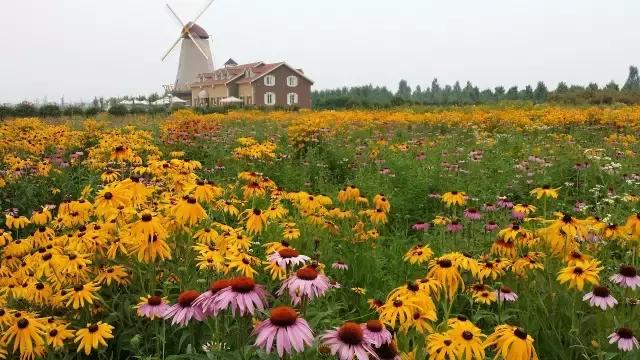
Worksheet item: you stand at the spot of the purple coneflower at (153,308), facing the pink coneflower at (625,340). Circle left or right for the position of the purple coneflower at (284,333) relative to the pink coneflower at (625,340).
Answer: right

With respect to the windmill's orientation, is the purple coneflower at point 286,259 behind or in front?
in front

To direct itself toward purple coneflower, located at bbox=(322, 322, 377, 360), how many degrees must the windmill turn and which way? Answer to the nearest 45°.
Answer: approximately 45° to its left

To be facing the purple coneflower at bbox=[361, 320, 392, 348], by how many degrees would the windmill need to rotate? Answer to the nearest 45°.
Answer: approximately 45° to its left

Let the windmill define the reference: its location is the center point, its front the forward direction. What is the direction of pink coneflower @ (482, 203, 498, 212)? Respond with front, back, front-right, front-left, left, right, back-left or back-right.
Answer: front-left

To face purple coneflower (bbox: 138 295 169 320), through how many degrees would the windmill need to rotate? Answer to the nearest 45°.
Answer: approximately 45° to its left

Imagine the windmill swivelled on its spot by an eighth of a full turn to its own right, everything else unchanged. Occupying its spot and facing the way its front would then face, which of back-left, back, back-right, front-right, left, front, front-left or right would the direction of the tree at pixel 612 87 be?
back-left

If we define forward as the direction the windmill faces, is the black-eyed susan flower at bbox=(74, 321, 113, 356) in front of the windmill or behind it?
in front

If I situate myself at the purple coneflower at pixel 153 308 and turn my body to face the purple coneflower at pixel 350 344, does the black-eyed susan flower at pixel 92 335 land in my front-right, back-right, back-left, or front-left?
back-right

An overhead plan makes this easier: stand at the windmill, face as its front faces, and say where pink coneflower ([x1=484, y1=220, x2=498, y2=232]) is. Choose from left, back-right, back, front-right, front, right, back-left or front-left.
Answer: front-left

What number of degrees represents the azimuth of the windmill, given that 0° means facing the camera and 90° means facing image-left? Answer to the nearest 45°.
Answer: approximately 45°

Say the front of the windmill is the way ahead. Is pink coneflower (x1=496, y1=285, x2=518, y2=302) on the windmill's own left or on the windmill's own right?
on the windmill's own left

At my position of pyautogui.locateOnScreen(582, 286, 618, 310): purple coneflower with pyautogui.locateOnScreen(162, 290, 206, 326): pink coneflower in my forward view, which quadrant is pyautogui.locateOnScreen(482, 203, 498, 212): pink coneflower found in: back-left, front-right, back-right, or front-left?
back-right

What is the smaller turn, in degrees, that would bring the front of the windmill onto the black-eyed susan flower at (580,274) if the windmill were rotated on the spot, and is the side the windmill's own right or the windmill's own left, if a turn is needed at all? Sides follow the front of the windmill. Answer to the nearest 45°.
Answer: approximately 45° to the windmill's own left
